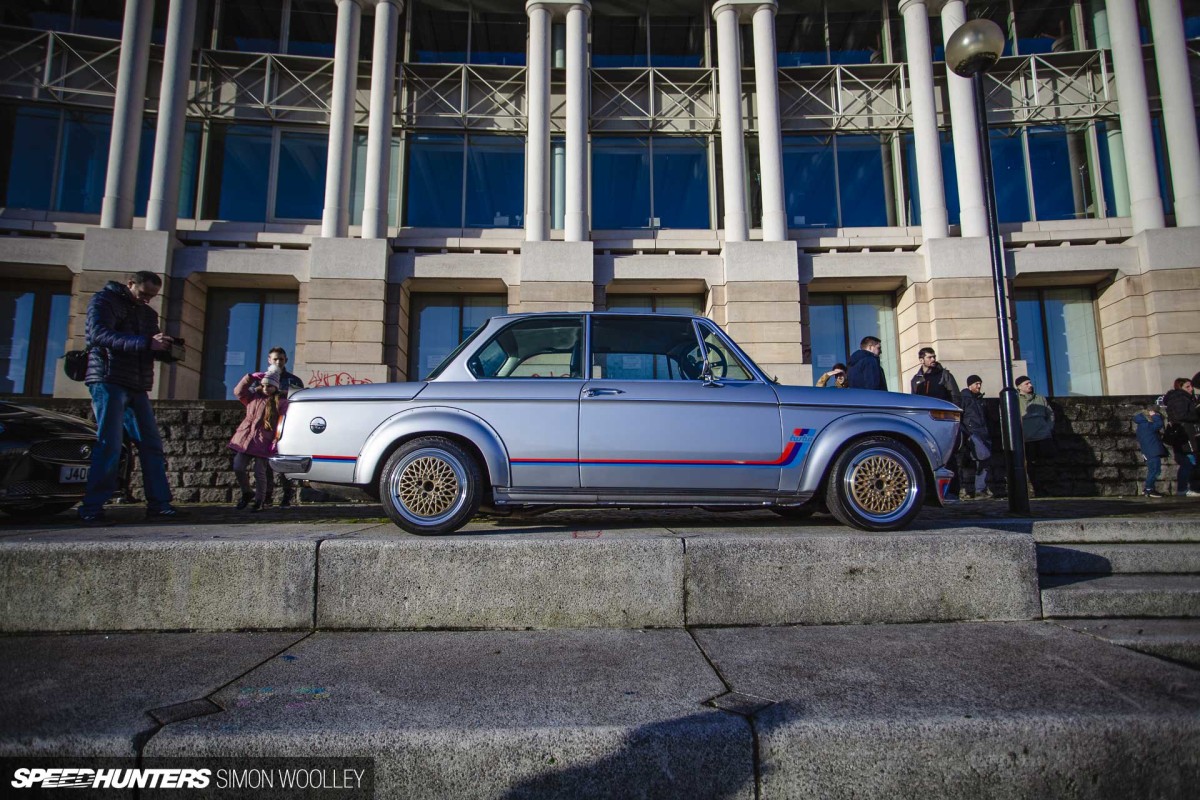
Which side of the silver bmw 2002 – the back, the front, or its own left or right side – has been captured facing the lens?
right

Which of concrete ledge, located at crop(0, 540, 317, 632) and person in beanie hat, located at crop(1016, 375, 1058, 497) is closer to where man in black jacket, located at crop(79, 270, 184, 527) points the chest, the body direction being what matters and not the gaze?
the person in beanie hat

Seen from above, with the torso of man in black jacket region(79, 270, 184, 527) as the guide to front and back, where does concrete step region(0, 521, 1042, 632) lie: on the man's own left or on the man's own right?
on the man's own right

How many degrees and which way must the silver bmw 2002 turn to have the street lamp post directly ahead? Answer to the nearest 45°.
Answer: approximately 45° to its left

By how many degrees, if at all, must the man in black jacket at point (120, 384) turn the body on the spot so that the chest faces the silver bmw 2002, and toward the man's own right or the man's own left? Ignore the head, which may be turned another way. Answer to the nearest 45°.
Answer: approximately 45° to the man's own right

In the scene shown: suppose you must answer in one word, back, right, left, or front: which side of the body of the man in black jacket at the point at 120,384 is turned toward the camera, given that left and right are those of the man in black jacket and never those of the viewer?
right

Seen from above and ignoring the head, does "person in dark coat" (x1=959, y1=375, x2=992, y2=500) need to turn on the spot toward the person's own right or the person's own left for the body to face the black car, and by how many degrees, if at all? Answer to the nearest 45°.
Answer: approximately 135° to the person's own right
